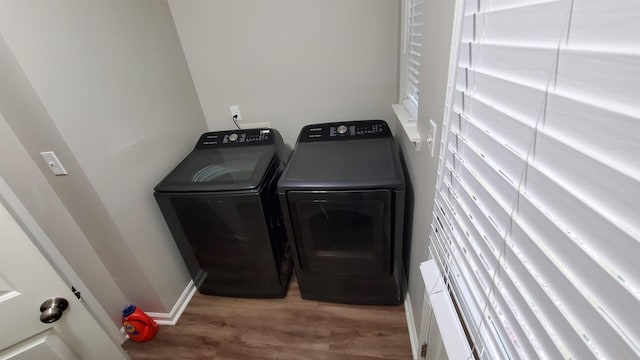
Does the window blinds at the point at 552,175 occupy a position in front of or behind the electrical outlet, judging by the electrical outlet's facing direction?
in front

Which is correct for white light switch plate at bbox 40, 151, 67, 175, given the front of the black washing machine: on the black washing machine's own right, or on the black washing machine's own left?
on the black washing machine's own right

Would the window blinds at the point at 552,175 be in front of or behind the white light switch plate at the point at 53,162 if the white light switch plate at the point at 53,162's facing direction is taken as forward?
in front

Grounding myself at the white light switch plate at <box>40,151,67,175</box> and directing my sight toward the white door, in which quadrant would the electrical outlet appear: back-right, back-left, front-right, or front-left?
back-left

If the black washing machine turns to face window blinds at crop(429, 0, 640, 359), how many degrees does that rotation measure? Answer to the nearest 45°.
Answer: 0° — it already faces it

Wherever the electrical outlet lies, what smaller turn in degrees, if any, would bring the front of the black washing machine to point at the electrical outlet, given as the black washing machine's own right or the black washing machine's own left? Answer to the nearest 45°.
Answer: approximately 135° to the black washing machine's own left

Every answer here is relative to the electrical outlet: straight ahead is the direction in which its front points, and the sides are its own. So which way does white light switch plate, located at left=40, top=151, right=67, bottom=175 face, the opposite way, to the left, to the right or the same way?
to the left

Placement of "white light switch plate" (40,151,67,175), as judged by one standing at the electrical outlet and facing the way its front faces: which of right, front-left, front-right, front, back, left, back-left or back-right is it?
front-right

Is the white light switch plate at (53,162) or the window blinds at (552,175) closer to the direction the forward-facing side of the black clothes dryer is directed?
the window blinds
